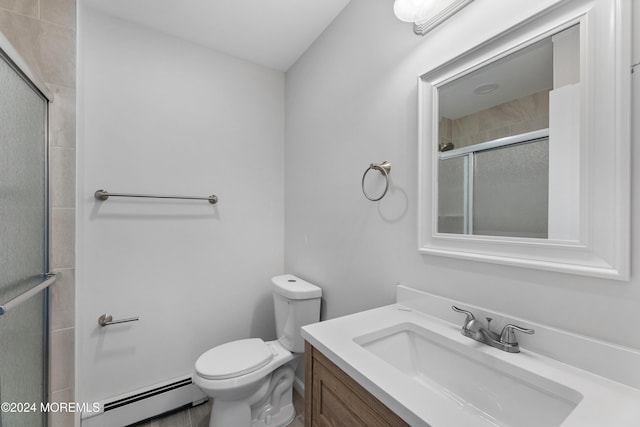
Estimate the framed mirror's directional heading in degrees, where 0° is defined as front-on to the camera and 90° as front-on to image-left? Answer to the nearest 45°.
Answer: approximately 45°

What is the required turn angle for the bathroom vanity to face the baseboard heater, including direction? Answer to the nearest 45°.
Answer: approximately 45° to its right

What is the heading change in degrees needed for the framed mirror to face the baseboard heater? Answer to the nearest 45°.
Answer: approximately 45° to its right

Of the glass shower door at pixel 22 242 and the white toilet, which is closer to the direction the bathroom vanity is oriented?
the glass shower door

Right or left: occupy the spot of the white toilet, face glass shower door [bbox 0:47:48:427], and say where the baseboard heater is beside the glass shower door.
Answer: right

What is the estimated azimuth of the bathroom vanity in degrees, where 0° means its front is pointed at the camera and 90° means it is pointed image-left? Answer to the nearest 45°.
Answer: approximately 45°
